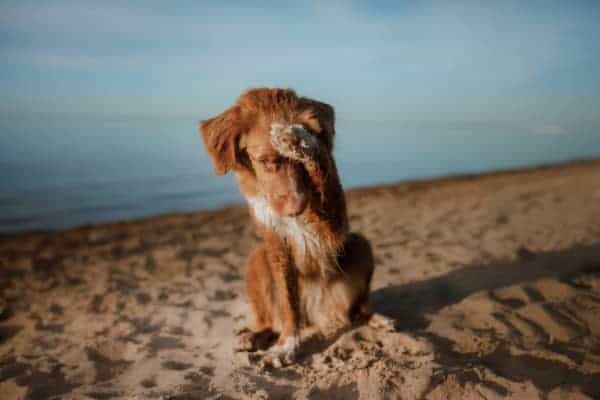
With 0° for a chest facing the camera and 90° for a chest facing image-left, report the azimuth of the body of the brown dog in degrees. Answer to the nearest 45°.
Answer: approximately 0°
